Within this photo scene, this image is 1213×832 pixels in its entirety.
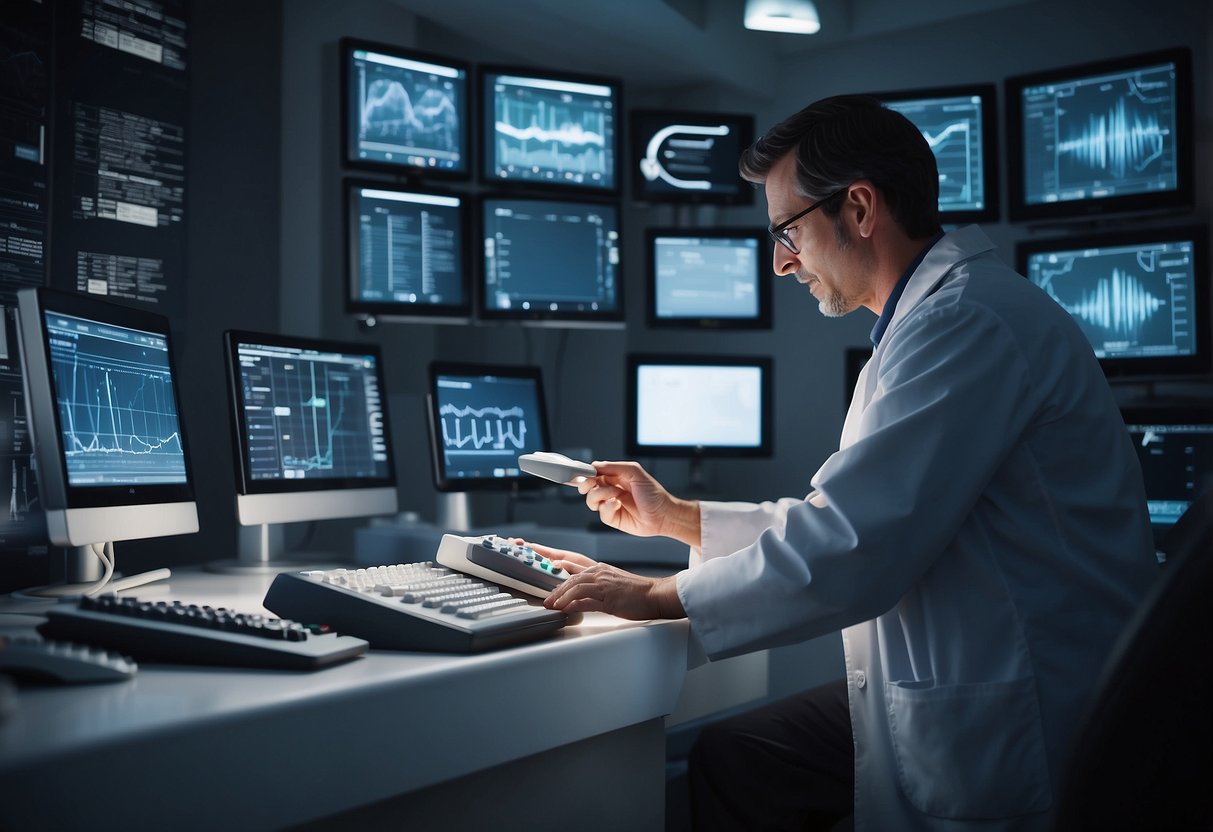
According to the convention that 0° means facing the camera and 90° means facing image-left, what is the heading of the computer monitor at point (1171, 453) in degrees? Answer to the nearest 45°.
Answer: approximately 0°

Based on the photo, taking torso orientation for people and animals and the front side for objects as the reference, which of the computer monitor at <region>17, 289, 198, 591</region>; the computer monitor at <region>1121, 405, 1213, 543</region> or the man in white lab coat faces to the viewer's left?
the man in white lab coat

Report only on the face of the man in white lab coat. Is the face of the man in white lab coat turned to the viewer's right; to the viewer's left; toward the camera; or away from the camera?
to the viewer's left

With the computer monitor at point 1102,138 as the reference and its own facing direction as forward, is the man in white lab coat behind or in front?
in front

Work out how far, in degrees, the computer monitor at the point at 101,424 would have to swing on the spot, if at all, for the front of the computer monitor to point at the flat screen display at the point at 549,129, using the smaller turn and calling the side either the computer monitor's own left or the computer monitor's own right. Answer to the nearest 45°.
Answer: approximately 90° to the computer monitor's own left

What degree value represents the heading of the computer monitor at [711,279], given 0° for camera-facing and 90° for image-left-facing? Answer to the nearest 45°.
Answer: approximately 0°

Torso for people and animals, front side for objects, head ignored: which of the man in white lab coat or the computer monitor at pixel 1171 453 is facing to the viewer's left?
the man in white lab coat

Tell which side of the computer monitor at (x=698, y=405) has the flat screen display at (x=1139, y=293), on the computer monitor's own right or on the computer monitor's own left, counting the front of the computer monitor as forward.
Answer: on the computer monitor's own left

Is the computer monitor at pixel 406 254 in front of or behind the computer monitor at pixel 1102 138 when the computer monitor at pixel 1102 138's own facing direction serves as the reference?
in front

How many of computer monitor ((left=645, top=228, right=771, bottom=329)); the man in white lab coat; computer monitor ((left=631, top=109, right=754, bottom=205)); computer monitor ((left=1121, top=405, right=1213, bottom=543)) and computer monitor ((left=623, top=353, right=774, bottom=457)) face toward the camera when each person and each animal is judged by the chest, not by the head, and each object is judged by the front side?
4

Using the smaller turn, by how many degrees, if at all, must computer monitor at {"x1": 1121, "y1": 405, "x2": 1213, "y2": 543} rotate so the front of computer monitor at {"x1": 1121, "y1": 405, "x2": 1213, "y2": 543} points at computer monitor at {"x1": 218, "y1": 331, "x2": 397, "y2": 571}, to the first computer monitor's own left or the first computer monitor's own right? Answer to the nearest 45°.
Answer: approximately 45° to the first computer monitor's own right

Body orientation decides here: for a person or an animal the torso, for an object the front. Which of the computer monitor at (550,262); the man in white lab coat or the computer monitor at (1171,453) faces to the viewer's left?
the man in white lab coat
